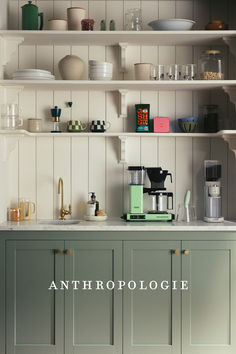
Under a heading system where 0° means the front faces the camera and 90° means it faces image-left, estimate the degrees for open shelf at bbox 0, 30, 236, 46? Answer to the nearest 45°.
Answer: approximately 0°

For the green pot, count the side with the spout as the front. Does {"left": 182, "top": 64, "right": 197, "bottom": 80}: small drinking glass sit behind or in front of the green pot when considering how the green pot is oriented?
behind
